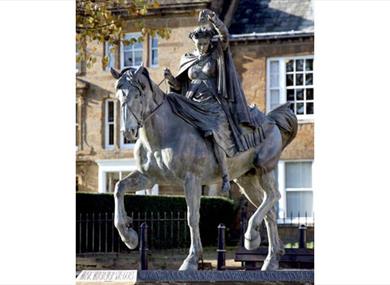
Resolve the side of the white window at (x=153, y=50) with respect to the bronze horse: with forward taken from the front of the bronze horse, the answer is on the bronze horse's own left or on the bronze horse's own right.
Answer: on the bronze horse's own right

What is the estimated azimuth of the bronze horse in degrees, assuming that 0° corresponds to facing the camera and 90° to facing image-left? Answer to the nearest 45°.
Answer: approximately 45°

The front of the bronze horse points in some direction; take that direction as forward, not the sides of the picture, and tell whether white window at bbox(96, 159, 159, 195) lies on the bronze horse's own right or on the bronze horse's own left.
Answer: on the bronze horse's own right

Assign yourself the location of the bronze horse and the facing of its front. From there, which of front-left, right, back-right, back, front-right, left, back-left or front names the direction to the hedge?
back-right
